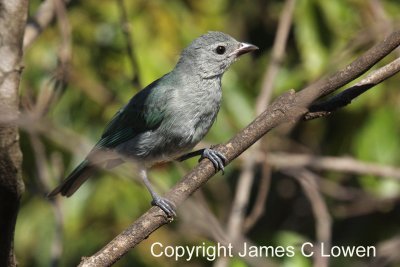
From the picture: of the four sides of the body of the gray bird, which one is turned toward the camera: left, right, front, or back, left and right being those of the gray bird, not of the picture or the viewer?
right

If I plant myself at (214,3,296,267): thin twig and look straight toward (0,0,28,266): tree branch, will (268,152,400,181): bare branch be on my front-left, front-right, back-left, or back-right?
back-left

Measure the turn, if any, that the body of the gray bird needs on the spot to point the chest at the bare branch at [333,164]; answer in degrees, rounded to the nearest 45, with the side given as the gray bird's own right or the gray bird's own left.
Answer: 0° — it already faces it

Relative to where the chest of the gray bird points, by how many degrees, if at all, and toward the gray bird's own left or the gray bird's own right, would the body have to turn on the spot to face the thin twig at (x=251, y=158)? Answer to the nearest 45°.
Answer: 0° — it already faces it
